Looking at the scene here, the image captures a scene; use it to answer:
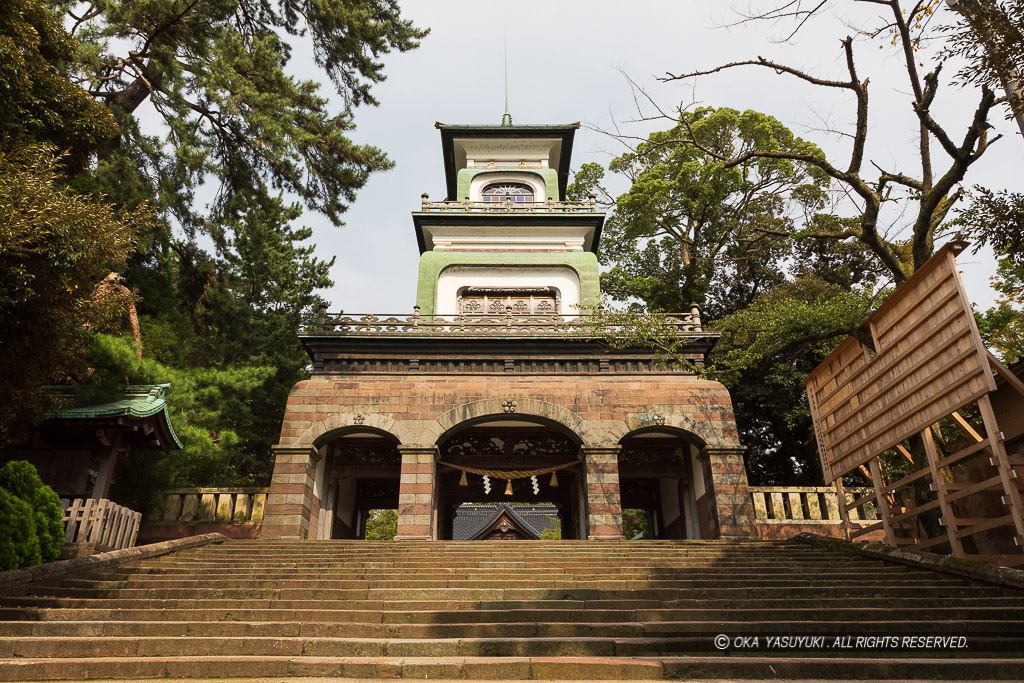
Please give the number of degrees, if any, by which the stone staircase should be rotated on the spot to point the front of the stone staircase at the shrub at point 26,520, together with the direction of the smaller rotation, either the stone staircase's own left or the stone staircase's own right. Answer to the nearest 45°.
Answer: approximately 90° to the stone staircase's own right

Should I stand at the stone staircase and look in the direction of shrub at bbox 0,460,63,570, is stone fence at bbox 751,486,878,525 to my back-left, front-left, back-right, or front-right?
back-right

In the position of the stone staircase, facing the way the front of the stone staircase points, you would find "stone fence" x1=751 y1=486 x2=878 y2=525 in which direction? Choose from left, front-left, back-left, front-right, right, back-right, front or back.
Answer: back-left

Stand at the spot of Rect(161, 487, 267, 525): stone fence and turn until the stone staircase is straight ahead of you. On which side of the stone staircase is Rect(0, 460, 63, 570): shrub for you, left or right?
right

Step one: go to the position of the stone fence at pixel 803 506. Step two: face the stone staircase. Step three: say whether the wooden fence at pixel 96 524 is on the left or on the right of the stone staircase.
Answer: right

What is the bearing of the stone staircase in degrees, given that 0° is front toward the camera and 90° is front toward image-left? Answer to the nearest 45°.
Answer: approximately 0°

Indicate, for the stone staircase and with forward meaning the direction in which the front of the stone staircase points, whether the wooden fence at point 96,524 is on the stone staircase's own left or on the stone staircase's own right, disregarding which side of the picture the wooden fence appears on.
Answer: on the stone staircase's own right

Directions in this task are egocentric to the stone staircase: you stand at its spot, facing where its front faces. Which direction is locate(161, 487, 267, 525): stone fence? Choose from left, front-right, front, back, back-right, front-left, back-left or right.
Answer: back-right
